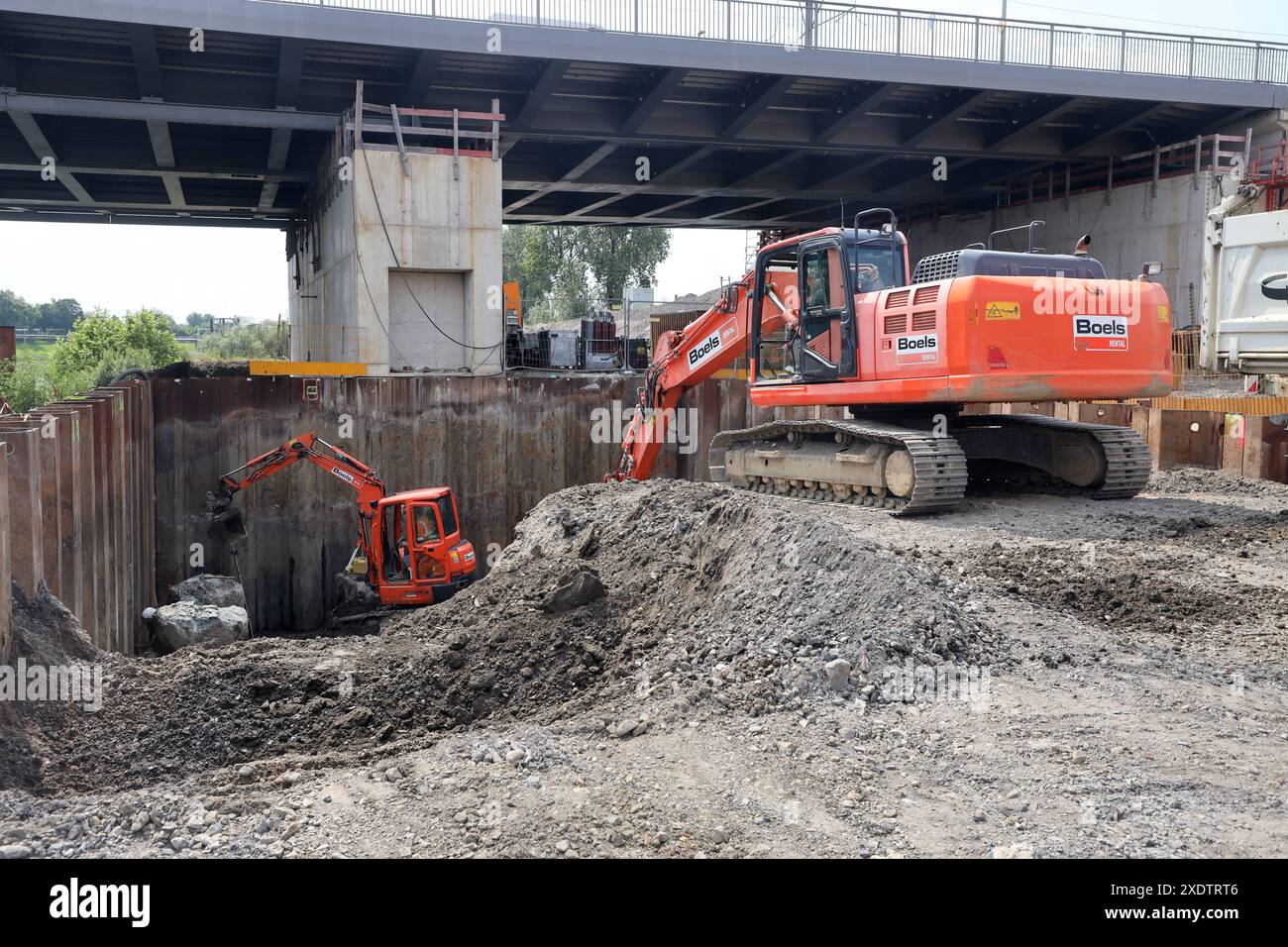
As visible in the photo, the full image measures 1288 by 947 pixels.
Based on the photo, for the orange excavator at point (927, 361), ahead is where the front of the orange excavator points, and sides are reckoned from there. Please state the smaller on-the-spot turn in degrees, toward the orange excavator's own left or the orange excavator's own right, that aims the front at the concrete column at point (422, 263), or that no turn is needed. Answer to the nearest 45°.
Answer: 0° — it already faces it

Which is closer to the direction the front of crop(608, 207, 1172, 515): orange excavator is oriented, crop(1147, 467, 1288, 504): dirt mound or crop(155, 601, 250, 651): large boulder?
the large boulder

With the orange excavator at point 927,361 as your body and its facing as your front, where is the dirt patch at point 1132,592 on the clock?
The dirt patch is roughly at 7 o'clock from the orange excavator.

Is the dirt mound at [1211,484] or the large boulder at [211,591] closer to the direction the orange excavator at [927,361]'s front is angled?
the large boulder

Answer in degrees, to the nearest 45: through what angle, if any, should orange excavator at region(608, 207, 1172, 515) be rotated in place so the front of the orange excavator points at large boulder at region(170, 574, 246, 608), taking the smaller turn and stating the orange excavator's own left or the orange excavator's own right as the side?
approximately 45° to the orange excavator's own left

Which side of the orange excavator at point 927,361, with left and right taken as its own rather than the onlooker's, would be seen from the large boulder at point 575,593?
left

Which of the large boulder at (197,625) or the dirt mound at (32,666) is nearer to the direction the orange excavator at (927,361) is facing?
the large boulder

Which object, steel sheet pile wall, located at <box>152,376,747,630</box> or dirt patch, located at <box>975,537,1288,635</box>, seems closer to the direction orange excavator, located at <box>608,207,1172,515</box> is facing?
the steel sheet pile wall

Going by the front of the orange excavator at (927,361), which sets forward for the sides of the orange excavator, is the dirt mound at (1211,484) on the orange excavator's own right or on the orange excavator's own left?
on the orange excavator's own right

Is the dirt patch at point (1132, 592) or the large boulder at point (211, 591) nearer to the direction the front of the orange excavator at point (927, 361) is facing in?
the large boulder

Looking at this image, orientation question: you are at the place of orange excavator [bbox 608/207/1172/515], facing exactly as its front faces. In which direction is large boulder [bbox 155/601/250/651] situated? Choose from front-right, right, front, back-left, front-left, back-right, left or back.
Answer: front-left

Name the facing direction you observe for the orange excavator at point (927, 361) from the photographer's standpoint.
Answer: facing away from the viewer and to the left of the viewer
